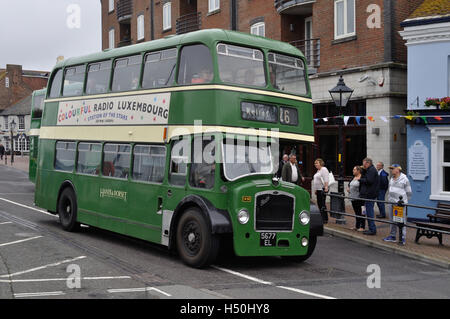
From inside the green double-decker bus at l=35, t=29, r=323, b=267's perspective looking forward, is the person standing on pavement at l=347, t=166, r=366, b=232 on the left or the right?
on its left

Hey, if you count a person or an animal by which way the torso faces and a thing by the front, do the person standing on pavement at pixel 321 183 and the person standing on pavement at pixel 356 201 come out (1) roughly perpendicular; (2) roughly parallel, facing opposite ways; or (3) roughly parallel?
roughly parallel

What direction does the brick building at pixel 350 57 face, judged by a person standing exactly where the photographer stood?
facing the viewer and to the left of the viewer

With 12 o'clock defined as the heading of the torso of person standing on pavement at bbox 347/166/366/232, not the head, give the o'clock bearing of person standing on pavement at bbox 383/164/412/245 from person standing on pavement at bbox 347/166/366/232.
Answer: person standing on pavement at bbox 383/164/412/245 is roughly at 8 o'clock from person standing on pavement at bbox 347/166/366/232.

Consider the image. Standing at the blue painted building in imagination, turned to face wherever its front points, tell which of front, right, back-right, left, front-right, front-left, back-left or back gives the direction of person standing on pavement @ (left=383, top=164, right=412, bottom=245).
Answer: front-left

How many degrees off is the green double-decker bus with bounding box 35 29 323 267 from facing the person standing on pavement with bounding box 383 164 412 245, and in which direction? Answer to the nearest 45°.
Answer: approximately 90° to its left

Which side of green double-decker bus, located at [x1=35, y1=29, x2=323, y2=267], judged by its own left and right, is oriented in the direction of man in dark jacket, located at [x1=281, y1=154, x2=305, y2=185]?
left

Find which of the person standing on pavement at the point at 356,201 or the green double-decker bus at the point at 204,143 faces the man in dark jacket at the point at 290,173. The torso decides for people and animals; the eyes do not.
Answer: the person standing on pavement

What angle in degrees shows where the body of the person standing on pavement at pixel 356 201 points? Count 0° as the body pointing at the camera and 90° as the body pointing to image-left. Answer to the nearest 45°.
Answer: approximately 90°

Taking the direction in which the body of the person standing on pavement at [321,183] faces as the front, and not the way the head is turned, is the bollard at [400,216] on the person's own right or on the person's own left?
on the person's own left

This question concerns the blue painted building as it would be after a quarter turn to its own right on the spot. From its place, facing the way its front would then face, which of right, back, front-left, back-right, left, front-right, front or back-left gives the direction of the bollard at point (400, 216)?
back-left

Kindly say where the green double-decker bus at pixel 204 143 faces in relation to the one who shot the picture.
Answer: facing the viewer and to the right of the viewer
